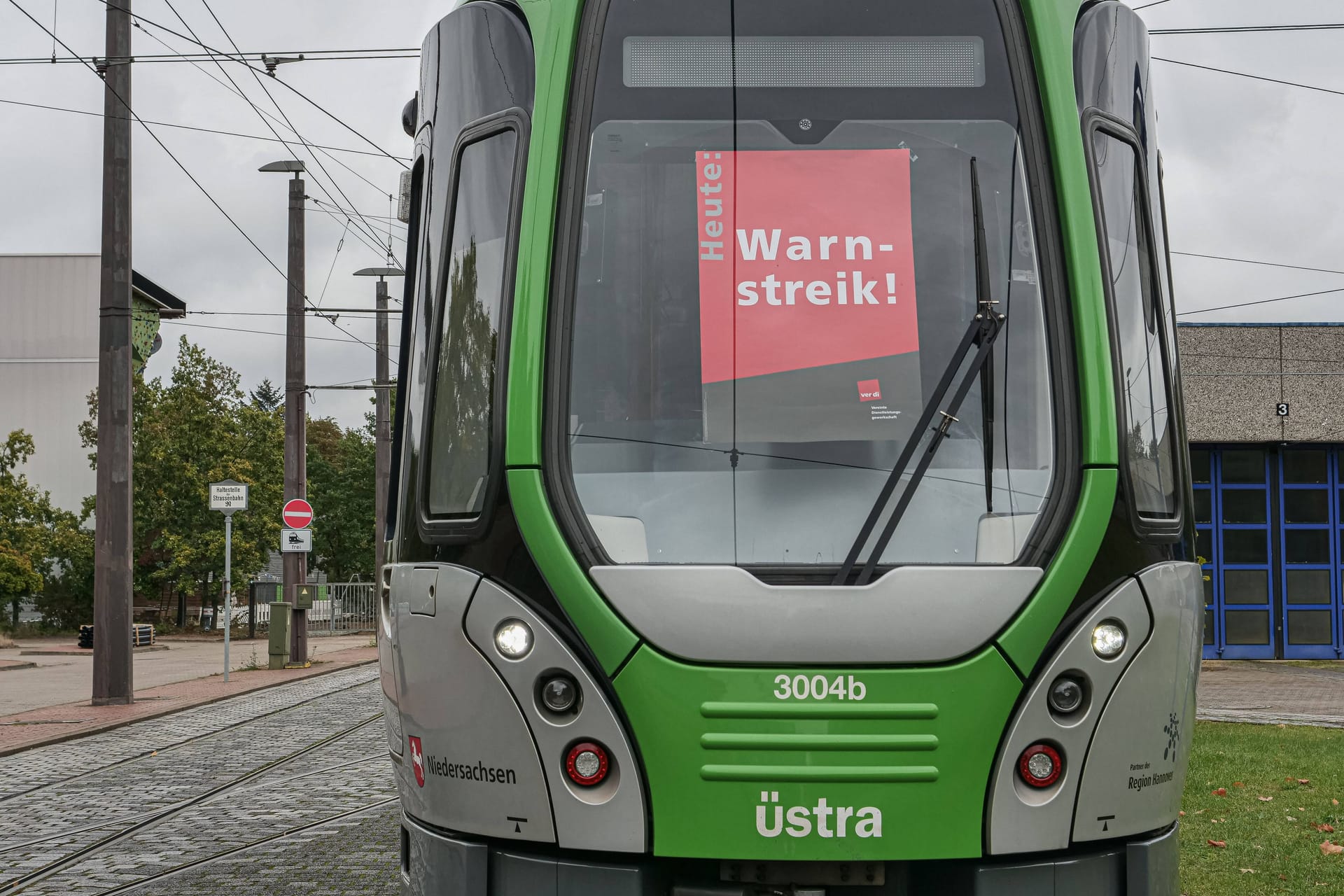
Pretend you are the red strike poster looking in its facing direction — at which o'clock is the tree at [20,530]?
The tree is roughly at 5 o'clock from the red strike poster.

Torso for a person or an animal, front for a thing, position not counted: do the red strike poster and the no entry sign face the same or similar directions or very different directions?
same or similar directions

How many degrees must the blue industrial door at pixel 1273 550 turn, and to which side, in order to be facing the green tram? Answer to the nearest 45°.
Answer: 0° — it already faces it

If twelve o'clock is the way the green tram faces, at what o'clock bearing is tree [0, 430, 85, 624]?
The tree is roughly at 5 o'clock from the green tram.

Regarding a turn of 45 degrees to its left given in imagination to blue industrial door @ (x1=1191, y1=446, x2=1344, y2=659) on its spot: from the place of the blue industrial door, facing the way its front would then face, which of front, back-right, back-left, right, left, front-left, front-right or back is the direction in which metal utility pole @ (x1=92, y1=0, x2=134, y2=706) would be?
right

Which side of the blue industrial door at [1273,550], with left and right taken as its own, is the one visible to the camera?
front

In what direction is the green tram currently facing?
toward the camera

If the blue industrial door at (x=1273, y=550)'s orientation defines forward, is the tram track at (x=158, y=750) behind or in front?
in front

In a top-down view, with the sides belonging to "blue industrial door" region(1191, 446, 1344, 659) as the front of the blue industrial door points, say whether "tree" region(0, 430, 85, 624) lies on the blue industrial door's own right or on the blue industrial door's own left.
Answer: on the blue industrial door's own right

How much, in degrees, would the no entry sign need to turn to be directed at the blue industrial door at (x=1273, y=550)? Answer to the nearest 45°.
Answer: approximately 90° to its left

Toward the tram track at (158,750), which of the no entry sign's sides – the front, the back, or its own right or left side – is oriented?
front

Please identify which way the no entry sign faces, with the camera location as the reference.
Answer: facing the viewer
